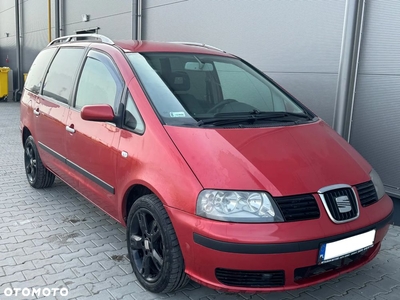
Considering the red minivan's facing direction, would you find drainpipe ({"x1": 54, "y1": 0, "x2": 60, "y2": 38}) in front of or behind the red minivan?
behind

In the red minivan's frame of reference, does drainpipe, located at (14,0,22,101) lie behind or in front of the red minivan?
behind

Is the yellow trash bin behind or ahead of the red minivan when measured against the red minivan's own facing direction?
behind

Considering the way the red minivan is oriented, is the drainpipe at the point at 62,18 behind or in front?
behind

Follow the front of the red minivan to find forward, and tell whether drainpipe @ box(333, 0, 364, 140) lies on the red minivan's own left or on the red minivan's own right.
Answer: on the red minivan's own left

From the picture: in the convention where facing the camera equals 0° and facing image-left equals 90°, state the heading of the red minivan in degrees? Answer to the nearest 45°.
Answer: approximately 315°

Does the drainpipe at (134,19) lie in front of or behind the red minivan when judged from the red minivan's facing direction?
behind

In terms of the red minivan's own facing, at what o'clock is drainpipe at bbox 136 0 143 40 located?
The drainpipe is roughly at 7 o'clock from the red minivan.

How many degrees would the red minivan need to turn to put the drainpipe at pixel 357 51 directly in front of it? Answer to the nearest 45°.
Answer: approximately 90° to its left
